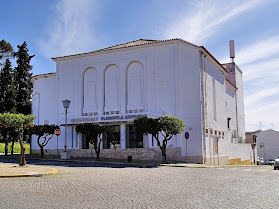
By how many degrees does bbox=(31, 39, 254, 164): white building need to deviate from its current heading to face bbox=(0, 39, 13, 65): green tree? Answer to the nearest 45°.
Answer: approximately 90° to its right

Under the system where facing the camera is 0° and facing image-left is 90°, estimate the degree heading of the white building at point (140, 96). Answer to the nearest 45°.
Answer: approximately 45°

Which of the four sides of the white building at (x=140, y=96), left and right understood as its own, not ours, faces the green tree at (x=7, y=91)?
right

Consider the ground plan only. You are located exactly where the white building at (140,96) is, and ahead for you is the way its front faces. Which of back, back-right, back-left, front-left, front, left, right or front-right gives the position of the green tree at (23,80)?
right
